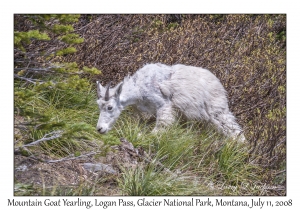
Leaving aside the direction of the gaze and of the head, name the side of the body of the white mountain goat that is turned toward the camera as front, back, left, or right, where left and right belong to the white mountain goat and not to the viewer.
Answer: left
